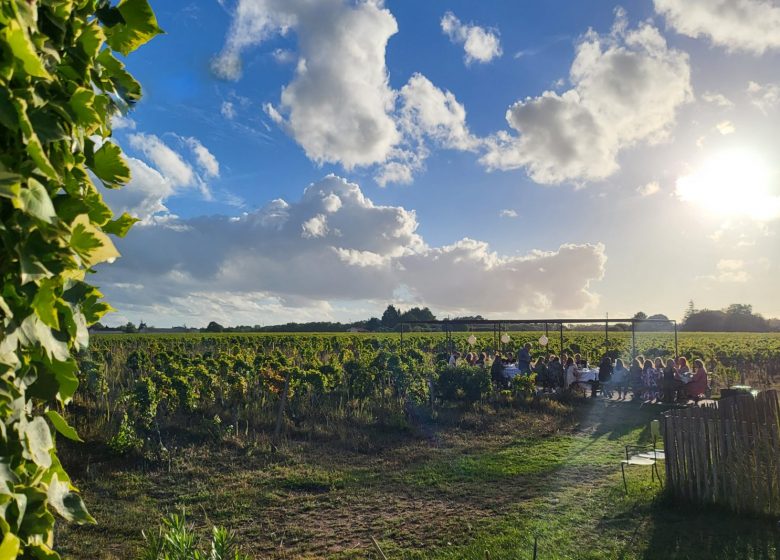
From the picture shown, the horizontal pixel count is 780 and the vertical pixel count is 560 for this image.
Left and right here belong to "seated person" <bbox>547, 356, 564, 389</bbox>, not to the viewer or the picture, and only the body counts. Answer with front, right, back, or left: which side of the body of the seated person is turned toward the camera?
back

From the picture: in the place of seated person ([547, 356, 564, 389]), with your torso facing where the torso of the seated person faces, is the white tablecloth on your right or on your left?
on your right

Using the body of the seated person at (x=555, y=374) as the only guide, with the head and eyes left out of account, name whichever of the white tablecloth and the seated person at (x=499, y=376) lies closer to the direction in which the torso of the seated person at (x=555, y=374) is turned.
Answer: the white tablecloth

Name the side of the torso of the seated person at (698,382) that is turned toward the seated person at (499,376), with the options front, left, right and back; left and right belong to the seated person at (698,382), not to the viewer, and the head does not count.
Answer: front

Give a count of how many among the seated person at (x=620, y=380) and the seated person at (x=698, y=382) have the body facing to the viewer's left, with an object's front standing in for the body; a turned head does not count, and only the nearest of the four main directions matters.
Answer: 1

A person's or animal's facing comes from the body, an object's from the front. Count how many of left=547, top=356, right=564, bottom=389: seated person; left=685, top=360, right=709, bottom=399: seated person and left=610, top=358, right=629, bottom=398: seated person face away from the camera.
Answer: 2

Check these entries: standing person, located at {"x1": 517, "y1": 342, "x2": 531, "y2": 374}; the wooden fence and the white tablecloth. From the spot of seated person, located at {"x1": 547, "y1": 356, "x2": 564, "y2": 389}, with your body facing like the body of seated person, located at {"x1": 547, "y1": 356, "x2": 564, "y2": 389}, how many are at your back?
1

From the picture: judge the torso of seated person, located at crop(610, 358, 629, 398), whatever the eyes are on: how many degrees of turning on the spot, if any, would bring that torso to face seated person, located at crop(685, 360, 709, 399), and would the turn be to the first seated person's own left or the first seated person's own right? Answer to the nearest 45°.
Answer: approximately 135° to the first seated person's own right

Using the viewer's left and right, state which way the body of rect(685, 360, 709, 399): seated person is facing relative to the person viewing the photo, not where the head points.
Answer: facing to the left of the viewer
